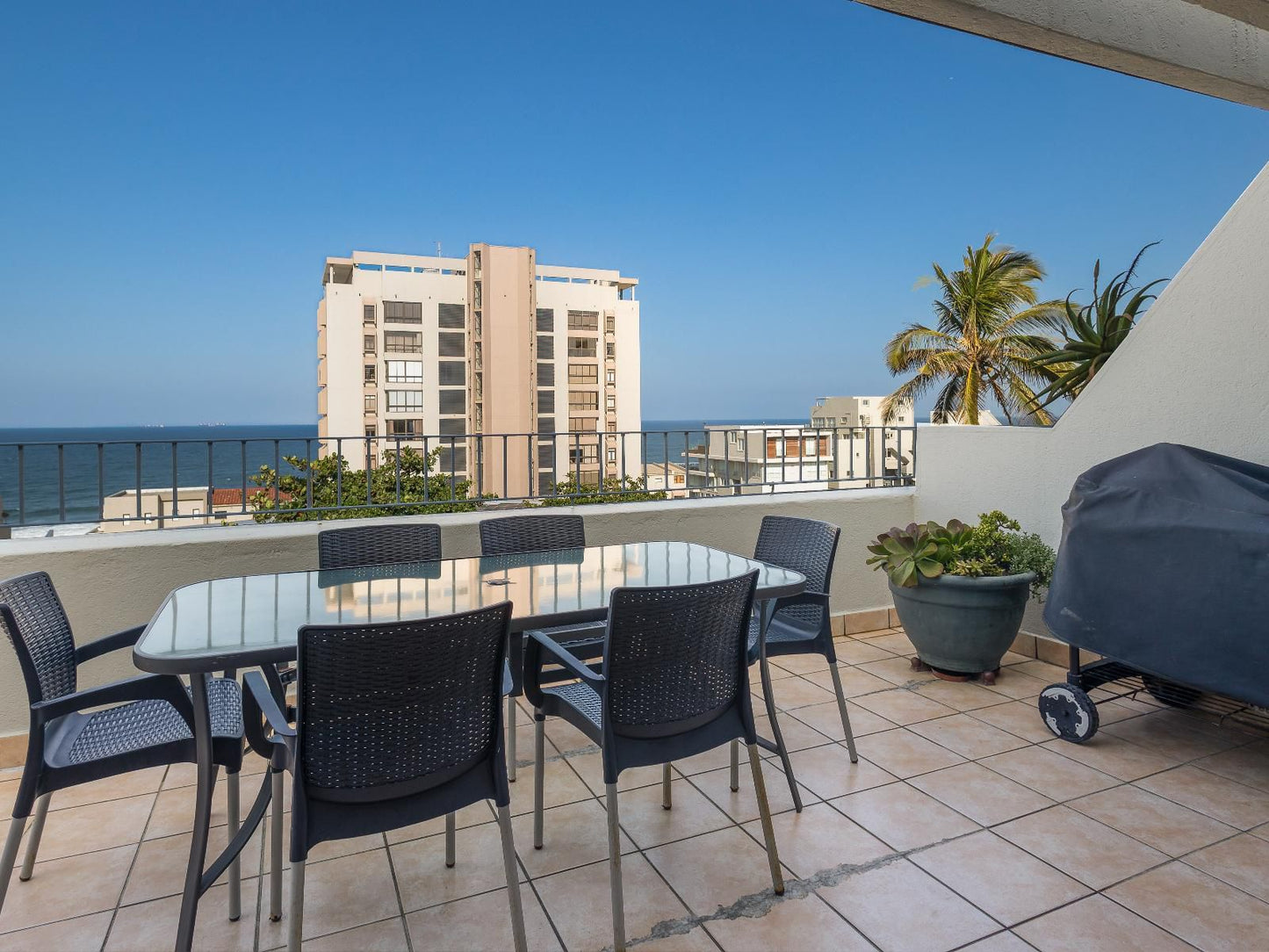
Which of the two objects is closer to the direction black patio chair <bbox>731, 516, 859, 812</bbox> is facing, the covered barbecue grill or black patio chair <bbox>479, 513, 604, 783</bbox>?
the black patio chair

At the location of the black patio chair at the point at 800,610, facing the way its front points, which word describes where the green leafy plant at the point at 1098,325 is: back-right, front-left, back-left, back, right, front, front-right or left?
back

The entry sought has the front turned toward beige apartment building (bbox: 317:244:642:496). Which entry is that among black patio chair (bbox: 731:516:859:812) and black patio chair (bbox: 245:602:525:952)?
black patio chair (bbox: 245:602:525:952)

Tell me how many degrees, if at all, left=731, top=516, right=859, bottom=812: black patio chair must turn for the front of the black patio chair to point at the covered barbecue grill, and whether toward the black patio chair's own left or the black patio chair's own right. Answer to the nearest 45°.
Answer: approximately 135° to the black patio chair's own left

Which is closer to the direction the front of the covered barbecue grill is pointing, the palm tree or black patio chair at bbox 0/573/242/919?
the black patio chair

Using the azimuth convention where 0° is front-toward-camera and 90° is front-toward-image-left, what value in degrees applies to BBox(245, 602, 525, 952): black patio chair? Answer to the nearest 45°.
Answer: approximately 180°

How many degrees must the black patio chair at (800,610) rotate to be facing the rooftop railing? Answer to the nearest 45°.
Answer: approximately 90° to its right

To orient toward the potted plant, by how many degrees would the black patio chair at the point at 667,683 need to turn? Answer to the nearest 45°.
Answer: approximately 90° to its right

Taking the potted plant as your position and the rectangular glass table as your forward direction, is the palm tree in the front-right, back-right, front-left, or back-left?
back-right

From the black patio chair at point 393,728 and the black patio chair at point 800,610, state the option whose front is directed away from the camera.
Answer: the black patio chair at point 393,728

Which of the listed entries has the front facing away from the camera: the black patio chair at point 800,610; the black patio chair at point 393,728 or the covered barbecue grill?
the black patio chair at point 393,728

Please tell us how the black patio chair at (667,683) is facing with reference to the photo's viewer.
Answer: facing away from the viewer and to the left of the viewer

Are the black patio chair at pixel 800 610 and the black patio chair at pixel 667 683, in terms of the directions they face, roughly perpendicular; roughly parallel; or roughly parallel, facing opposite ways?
roughly perpendicular

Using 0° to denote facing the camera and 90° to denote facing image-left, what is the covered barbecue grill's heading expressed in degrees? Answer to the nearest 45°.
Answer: approximately 45°
